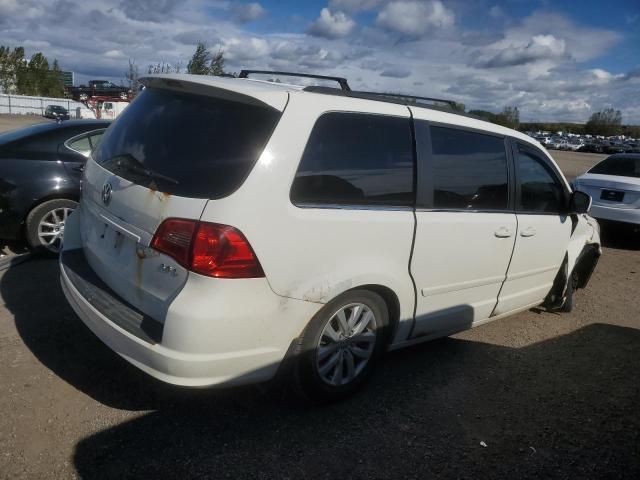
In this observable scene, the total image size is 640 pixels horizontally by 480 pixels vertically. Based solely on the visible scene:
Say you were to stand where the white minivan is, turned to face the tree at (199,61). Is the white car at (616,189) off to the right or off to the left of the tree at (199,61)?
right

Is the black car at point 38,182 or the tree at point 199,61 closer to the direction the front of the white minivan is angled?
the tree

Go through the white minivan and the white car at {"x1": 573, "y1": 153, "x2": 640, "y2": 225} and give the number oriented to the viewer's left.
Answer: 0

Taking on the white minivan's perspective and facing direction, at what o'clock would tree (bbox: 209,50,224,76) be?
The tree is roughly at 10 o'clock from the white minivan.

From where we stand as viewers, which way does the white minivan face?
facing away from the viewer and to the right of the viewer

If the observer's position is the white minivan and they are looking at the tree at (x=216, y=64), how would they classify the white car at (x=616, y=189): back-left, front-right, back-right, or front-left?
front-right

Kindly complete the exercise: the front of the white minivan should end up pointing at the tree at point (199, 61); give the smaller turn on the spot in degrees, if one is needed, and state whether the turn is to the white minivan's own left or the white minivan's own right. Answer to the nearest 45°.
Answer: approximately 45° to the white minivan's own left

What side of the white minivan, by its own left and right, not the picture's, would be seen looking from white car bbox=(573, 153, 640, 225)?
front

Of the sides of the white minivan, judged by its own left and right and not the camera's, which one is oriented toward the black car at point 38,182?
left

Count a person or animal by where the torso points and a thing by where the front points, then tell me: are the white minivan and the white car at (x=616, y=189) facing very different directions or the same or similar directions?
same or similar directions

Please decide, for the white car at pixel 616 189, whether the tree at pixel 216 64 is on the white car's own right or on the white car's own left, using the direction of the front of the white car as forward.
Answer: on the white car's own left

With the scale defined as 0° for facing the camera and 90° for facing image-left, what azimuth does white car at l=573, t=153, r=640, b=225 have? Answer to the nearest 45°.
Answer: approximately 225°
